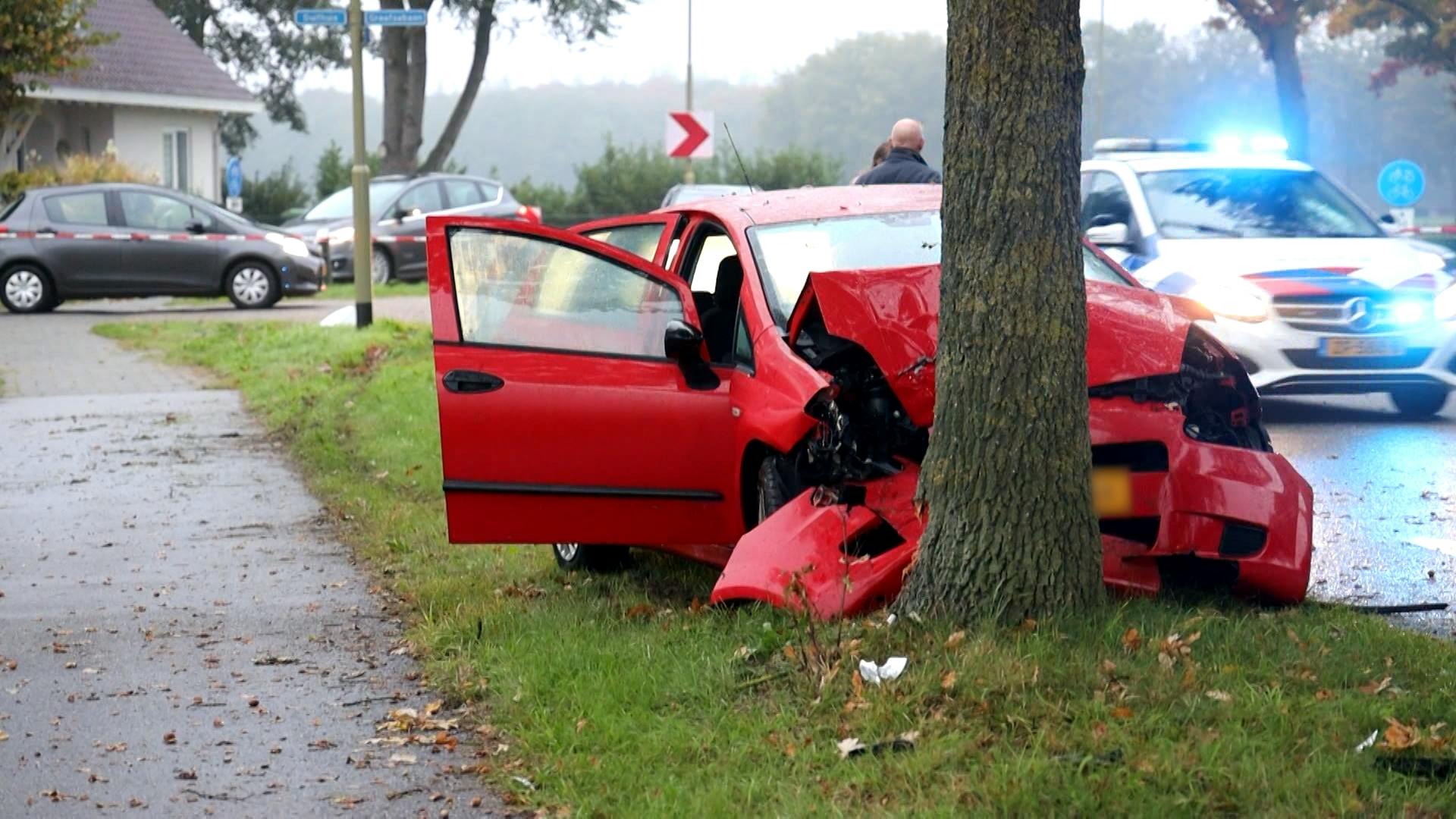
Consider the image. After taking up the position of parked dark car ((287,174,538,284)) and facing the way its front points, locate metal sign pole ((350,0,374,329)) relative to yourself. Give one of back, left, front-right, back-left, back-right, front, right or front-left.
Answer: front-left

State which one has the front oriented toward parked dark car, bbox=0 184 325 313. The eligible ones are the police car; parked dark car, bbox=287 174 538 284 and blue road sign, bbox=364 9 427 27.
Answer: parked dark car, bbox=287 174 538 284

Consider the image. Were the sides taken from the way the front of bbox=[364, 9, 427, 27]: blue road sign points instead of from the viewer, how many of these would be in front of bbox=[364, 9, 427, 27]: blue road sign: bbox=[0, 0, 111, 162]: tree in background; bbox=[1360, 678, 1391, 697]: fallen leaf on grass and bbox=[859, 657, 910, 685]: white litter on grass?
2

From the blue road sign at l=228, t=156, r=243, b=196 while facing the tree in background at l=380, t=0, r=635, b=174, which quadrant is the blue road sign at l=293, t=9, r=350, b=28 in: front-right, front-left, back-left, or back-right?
back-right

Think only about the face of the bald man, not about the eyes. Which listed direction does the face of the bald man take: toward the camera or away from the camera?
away from the camera

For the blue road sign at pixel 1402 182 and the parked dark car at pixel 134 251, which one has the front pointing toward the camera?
the blue road sign

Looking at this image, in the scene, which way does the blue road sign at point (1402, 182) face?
toward the camera

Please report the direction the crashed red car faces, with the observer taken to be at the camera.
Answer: facing the viewer and to the right of the viewer

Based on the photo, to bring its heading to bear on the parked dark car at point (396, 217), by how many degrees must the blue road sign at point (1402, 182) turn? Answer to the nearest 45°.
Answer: approximately 90° to its right

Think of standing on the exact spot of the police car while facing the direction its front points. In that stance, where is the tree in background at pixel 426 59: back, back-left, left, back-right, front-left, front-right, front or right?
back

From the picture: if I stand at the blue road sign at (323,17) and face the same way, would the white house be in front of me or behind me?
behind

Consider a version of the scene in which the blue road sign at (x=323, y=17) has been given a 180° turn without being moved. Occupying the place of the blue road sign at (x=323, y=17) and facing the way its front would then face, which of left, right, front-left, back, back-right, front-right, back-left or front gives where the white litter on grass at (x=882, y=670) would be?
back

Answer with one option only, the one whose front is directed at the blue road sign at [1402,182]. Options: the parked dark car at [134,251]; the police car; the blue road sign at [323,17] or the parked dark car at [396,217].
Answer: the parked dark car at [134,251]

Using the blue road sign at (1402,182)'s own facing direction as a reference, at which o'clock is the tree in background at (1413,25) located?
The tree in background is roughly at 6 o'clock from the blue road sign.

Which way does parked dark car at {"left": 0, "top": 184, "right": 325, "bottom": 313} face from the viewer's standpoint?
to the viewer's right
